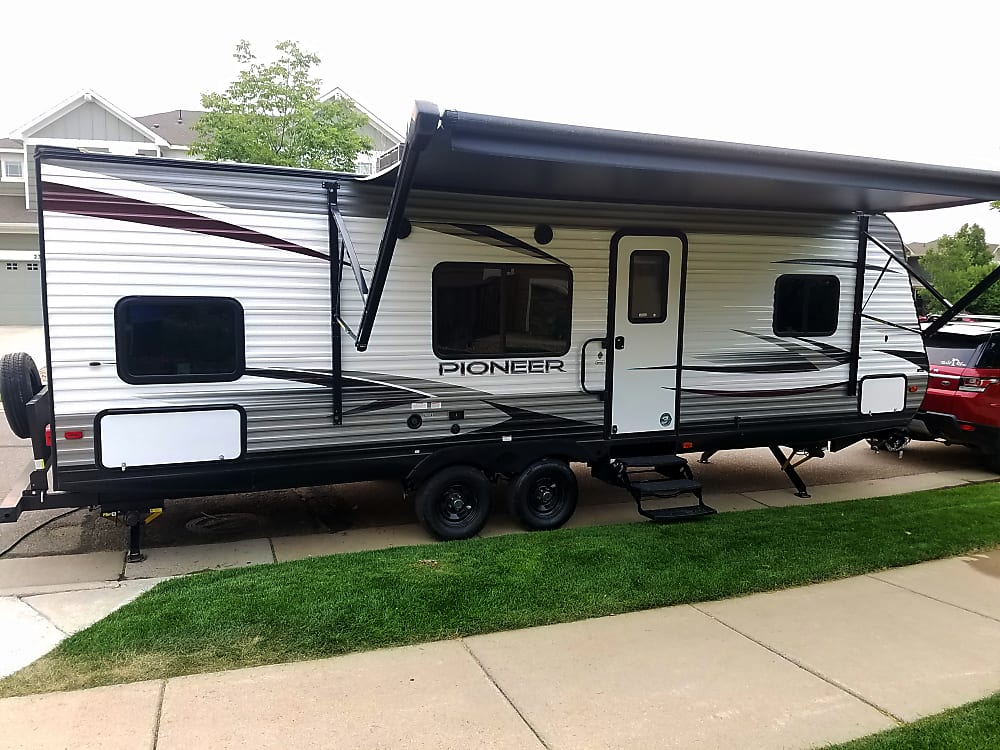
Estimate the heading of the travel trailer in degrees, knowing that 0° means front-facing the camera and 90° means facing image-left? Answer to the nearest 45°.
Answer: approximately 270°

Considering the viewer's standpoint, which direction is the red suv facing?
facing away from the viewer and to the right of the viewer

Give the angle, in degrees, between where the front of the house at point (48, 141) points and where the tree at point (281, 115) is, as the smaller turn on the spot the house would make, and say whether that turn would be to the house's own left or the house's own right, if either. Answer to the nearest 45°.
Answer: approximately 45° to the house's own left

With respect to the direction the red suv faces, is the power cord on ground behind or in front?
behind

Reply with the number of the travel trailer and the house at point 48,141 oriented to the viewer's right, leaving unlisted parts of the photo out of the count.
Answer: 1

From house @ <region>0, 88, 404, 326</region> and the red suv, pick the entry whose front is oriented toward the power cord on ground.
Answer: the house
